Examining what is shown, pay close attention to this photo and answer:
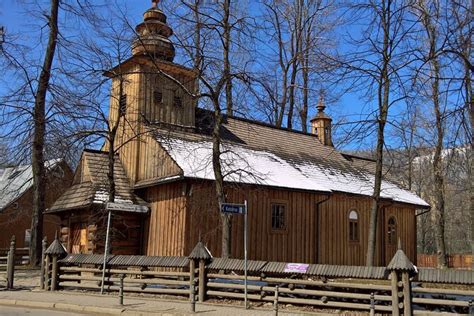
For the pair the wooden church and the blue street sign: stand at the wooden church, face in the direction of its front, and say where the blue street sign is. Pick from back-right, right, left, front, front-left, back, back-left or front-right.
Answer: front-left

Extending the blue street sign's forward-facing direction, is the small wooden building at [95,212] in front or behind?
behind

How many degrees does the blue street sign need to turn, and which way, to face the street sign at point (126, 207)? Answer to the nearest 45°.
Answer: approximately 135° to its right

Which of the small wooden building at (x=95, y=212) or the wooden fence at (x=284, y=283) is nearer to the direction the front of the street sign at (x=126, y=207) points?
the wooden fence

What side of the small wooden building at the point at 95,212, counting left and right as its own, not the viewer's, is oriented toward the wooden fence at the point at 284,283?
left

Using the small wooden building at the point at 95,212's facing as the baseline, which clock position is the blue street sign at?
The blue street sign is roughly at 10 o'clock from the small wooden building.

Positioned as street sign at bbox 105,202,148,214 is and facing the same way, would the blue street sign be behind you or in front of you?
in front

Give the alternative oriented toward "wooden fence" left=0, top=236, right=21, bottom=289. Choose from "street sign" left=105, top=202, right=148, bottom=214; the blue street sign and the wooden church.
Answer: the wooden church

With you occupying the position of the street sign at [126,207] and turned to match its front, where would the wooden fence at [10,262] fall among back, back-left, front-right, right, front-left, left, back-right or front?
right

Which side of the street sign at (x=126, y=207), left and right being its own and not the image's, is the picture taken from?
front

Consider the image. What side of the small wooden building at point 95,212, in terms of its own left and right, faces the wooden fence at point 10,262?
front

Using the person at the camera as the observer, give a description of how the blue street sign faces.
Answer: facing the viewer

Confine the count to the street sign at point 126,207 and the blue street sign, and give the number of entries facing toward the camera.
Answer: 2

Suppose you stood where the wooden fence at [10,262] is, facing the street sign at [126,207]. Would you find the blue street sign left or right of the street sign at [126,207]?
right

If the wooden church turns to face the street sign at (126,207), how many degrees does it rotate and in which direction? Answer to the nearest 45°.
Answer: approximately 45° to its left

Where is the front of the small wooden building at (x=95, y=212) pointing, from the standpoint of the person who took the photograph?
facing the viewer and to the left of the viewer
